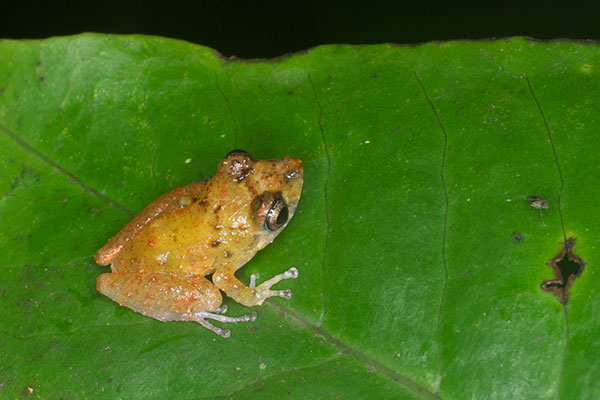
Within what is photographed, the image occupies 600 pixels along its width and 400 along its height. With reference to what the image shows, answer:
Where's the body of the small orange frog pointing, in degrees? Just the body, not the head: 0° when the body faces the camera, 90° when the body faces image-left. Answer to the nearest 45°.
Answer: approximately 225°
